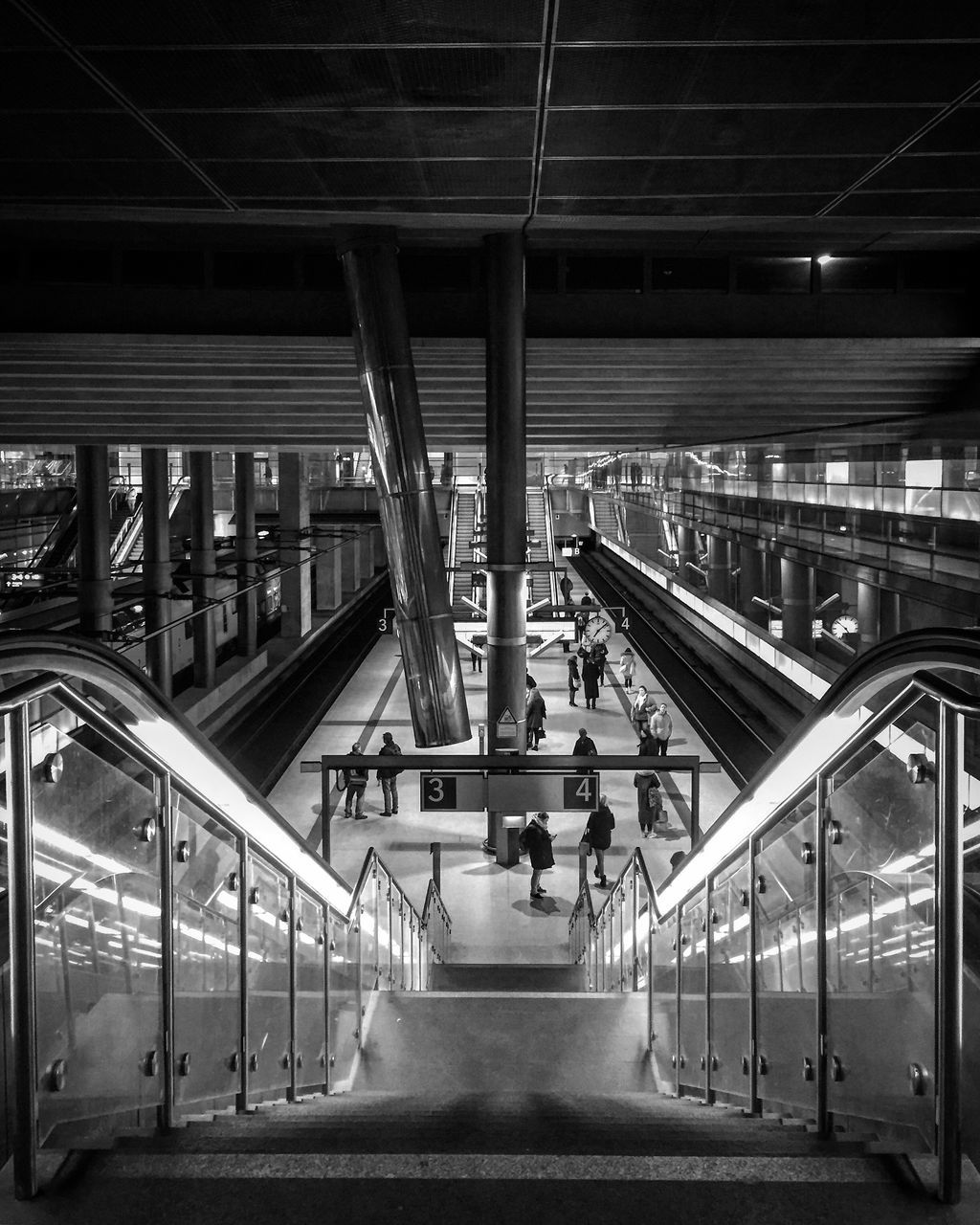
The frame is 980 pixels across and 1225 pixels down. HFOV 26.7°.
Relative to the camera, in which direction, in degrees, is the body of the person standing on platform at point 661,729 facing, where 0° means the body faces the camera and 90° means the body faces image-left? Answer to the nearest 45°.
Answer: approximately 0°

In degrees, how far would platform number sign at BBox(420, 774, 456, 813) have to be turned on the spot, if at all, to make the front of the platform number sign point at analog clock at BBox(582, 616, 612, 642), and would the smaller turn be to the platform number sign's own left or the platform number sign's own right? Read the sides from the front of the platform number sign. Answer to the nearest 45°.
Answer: approximately 180°

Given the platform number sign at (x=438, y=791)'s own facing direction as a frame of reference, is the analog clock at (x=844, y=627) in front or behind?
behind

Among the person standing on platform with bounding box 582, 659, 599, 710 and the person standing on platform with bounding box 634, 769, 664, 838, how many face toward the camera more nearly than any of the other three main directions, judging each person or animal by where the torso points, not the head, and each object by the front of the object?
0

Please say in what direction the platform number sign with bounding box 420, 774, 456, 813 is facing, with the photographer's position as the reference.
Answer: facing the viewer

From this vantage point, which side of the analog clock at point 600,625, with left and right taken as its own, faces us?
front

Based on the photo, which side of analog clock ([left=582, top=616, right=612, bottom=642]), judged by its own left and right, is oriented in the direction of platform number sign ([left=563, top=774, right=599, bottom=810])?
front

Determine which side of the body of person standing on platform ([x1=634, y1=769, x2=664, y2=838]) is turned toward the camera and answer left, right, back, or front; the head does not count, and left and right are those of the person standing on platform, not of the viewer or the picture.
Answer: back

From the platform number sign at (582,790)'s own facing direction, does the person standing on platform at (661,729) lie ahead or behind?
behind

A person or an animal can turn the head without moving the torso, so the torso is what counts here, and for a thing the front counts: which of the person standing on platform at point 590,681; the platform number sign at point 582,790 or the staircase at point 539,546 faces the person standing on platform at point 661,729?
the staircase

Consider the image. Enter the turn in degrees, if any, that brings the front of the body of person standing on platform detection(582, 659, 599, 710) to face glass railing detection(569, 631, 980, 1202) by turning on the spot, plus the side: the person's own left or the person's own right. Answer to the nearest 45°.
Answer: approximately 180°
